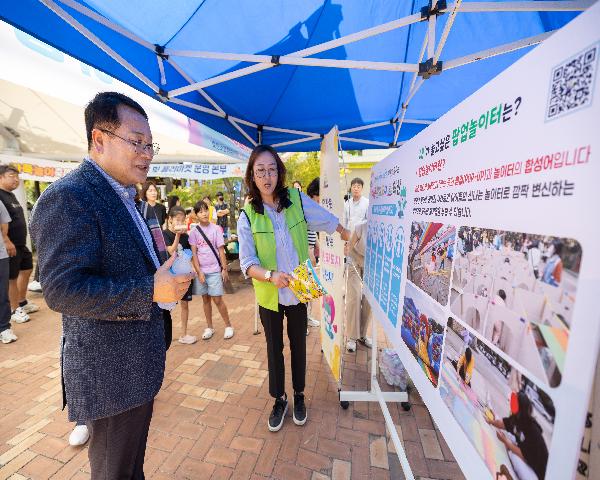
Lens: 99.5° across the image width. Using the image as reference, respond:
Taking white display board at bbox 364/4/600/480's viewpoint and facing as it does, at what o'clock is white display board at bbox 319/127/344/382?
white display board at bbox 319/127/344/382 is roughly at 3 o'clock from white display board at bbox 364/4/600/480.

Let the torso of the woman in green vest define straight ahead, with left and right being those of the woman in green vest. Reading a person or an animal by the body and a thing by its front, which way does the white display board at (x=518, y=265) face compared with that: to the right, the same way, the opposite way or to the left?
to the right

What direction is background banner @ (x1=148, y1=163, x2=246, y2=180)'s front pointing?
toward the camera

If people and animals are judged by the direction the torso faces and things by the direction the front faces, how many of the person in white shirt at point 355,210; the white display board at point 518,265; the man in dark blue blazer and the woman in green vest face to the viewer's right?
1

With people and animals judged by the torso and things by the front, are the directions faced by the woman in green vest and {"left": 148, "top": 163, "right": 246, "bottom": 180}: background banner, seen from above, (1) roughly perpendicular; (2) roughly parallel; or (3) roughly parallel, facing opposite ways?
roughly parallel

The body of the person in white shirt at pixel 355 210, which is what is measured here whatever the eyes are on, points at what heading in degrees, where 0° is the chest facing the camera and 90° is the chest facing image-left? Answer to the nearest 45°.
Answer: approximately 0°

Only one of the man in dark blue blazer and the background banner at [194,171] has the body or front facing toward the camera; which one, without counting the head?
the background banner

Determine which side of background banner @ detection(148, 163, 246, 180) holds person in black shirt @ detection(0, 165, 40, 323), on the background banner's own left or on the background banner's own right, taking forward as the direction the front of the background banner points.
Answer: on the background banner's own right

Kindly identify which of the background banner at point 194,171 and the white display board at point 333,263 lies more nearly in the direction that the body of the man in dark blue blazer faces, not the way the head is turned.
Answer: the white display board

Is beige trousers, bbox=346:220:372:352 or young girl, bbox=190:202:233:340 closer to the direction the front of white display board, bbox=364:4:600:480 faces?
the young girl

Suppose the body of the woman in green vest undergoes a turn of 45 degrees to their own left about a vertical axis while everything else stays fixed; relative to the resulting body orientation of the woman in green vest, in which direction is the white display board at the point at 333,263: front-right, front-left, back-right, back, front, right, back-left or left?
left

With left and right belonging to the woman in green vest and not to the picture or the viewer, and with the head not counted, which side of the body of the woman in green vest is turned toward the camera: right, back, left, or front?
front

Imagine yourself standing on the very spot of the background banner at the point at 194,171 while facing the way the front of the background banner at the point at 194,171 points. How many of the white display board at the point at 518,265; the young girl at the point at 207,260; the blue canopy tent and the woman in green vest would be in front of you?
4

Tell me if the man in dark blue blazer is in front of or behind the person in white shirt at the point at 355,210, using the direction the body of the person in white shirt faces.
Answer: in front

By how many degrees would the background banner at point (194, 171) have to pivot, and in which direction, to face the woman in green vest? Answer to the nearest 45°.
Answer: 0° — it already faces them

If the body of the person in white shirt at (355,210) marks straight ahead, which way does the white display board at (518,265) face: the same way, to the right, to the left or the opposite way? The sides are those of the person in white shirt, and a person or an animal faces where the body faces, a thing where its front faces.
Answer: to the right

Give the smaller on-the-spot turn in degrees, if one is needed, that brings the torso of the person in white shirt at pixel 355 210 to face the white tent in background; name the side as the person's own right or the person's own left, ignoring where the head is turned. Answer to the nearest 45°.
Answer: approximately 90° to the person's own right

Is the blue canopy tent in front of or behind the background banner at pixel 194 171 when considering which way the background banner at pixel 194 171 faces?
in front

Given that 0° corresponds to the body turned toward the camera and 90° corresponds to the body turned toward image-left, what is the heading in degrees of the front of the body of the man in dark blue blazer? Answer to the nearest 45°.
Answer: approximately 270°

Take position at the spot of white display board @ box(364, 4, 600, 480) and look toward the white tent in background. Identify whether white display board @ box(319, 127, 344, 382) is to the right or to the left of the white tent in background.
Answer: right
